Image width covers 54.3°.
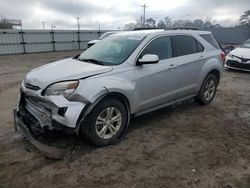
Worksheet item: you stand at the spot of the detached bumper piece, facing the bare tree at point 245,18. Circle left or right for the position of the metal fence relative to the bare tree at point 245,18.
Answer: left

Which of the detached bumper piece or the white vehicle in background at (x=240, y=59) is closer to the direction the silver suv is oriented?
the detached bumper piece

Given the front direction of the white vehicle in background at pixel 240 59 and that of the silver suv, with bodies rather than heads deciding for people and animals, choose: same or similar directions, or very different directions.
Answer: same or similar directions

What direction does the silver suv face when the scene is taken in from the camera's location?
facing the viewer and to the left of the viewer

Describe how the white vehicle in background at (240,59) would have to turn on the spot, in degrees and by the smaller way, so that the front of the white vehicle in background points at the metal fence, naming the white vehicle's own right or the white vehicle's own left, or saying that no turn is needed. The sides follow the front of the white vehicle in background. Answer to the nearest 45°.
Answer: approximately 90° to the white vehicle's own right

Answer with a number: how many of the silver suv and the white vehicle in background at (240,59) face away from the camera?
0

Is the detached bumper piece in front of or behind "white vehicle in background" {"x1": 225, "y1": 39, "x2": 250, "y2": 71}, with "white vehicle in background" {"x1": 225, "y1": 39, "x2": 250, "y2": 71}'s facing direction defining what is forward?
in front

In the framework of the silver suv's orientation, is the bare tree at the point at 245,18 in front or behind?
behind

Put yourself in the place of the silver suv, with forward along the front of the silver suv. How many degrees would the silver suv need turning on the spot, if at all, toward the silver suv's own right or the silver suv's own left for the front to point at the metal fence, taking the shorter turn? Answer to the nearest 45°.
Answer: approximately 135° to the silver suv's own right

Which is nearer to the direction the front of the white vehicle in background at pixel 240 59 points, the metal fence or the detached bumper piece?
the detached bumper piece

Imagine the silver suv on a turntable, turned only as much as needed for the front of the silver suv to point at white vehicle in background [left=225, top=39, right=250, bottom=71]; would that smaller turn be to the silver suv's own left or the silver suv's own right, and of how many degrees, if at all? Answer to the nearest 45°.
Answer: approximately 180°

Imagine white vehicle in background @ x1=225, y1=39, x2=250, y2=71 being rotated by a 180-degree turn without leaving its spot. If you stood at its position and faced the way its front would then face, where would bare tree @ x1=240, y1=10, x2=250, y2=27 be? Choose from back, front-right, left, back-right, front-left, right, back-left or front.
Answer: front-left
